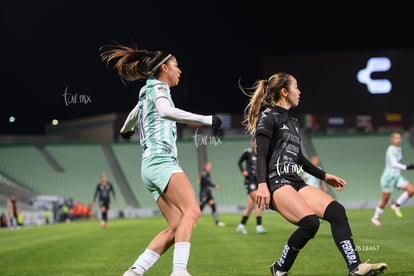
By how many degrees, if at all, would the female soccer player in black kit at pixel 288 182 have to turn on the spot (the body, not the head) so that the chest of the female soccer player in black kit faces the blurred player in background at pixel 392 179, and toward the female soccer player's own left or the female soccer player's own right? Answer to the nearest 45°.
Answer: approximately 135° to the female soccer player's own left

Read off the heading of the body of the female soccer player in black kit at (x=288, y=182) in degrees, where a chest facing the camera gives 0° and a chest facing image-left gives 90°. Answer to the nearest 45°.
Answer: approximately 315°
